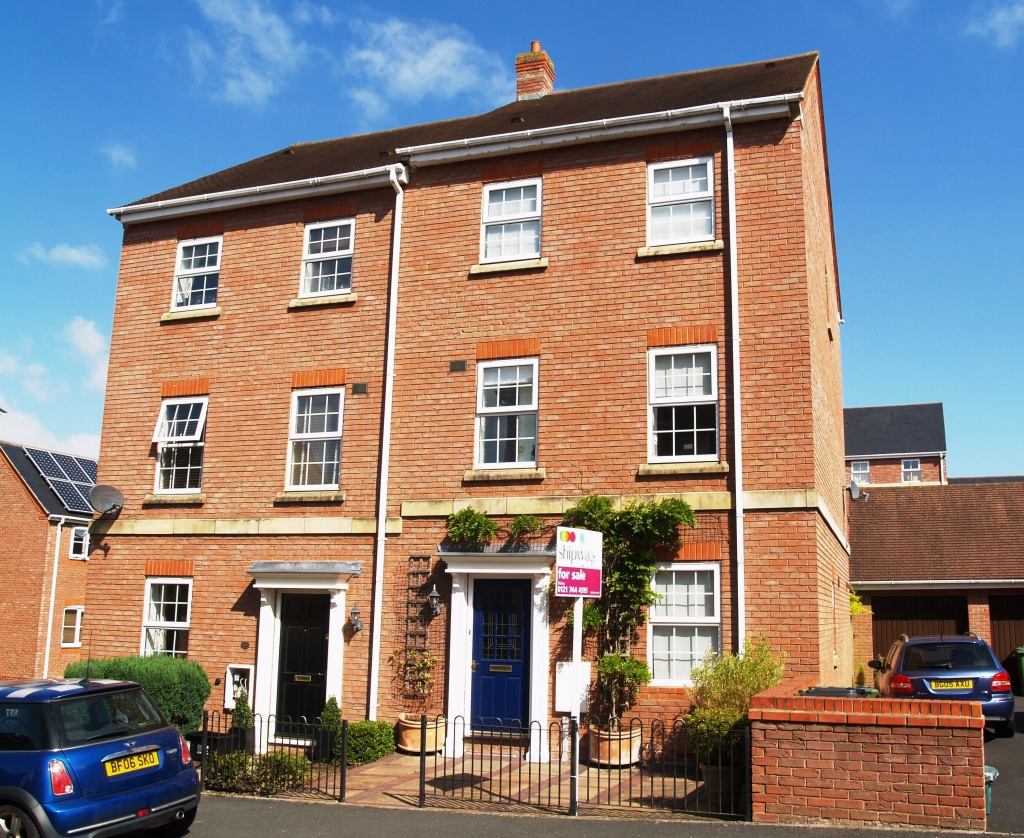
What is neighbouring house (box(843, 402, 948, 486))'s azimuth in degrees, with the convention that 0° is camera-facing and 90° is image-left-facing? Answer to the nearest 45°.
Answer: approximately 0°

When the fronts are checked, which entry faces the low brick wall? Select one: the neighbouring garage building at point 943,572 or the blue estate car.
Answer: the neighbouring garage building

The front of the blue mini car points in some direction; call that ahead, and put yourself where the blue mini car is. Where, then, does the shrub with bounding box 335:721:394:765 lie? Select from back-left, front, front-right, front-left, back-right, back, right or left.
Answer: right

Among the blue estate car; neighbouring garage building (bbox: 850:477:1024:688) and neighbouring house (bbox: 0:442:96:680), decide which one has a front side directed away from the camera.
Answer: the blue estate car

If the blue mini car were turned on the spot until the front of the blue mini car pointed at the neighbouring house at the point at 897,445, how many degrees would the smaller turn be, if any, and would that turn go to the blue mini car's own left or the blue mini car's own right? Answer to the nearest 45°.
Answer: approximately 90° to the blue mini car's own right

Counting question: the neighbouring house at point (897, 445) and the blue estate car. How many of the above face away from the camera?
1

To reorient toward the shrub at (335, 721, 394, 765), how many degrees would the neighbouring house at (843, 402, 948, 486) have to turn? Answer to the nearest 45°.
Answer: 0° — it already faces it

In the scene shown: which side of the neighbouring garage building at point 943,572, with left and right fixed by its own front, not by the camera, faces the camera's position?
front

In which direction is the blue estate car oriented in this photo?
away from the camera

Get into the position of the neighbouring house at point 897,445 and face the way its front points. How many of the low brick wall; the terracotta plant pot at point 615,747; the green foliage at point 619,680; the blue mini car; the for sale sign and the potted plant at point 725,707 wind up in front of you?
6

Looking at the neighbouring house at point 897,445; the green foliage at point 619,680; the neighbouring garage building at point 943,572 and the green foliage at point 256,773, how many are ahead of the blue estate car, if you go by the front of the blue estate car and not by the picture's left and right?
2

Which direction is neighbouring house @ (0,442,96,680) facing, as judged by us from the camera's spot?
facing the viewer and to the right of the viewer

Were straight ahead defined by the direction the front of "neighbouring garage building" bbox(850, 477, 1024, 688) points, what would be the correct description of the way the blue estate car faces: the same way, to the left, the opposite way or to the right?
the opposite way

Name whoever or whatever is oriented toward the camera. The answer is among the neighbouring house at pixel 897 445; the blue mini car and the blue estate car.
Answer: the neighbouring house

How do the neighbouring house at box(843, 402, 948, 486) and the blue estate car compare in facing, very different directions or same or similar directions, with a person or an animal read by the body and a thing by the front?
very different directions

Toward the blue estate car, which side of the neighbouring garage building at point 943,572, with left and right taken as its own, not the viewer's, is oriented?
front
